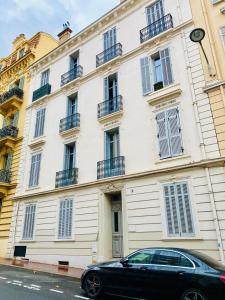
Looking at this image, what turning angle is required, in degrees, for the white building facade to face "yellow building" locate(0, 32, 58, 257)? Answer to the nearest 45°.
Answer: approximately 90° to its right

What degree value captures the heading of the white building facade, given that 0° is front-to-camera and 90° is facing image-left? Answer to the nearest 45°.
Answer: approximately 45°

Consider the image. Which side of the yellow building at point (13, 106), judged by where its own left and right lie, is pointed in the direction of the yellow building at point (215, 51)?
left

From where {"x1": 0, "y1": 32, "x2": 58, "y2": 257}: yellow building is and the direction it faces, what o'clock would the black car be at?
The black car is roughly at 10 o'clock from the yellow building.

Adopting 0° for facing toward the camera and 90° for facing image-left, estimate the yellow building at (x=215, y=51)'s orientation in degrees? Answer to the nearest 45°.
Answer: approximately 45°
